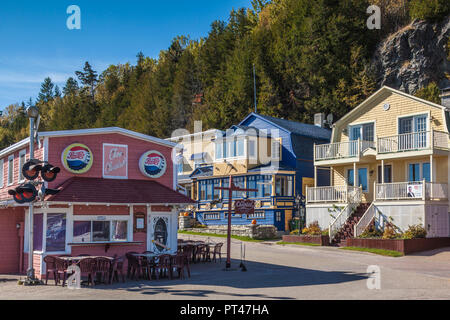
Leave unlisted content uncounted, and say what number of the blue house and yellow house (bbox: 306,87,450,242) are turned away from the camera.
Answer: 0

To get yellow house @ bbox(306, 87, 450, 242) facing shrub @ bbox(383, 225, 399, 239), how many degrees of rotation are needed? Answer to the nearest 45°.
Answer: approximately 45° to its left

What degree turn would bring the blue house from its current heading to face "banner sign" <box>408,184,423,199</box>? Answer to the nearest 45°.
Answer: approximately 90° to its left

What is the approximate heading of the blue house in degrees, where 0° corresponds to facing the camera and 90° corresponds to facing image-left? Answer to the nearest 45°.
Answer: approximately 45°

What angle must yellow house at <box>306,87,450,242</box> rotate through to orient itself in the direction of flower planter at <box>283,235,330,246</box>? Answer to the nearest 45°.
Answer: approximately 45° to its right

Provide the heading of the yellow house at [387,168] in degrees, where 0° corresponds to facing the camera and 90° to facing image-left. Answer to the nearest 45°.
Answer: approximately 45°

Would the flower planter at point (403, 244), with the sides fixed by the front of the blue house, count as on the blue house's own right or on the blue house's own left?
on the blue house's own left

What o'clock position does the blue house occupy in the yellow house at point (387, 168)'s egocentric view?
The blue house is roughly at 3 o'clock from the yellow house.

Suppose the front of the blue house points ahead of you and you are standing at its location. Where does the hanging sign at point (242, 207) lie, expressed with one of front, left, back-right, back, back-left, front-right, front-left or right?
front-left
